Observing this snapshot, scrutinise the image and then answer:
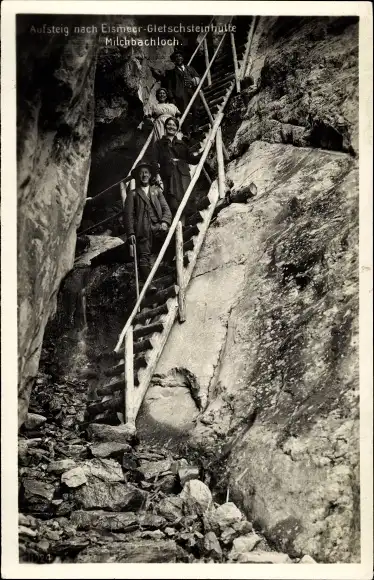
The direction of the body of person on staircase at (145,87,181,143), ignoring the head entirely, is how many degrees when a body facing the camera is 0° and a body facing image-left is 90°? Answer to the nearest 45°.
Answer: approximately 0°

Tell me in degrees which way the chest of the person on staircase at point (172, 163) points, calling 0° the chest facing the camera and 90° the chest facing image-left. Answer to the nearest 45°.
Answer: approximately 0°

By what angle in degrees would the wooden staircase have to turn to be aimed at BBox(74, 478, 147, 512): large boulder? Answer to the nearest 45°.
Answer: approximately 45° to its left

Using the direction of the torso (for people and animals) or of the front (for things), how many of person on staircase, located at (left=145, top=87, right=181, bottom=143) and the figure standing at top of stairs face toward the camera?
2

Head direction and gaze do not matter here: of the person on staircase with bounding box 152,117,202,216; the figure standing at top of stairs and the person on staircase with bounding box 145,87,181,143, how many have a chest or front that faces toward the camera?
3
